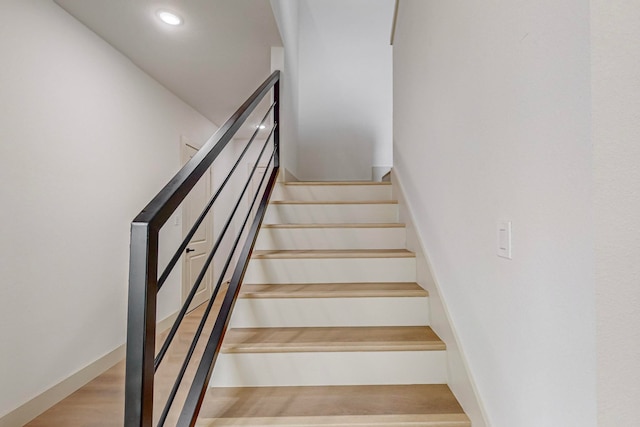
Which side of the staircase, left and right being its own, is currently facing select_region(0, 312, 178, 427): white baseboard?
right

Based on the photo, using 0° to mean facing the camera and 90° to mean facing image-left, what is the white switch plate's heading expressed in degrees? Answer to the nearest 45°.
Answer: approximately 45°

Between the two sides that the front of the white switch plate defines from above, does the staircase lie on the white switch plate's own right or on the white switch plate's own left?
on the white switch plate's own right

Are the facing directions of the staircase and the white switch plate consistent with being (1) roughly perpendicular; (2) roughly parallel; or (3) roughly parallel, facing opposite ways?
roughly perpendicular

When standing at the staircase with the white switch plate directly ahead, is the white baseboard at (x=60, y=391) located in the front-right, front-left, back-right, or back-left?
back-right

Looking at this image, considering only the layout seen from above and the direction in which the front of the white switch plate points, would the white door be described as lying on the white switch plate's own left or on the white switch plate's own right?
on the white switch plate's own right

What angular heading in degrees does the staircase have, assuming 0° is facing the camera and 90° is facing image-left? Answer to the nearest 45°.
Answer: approximately 0°
